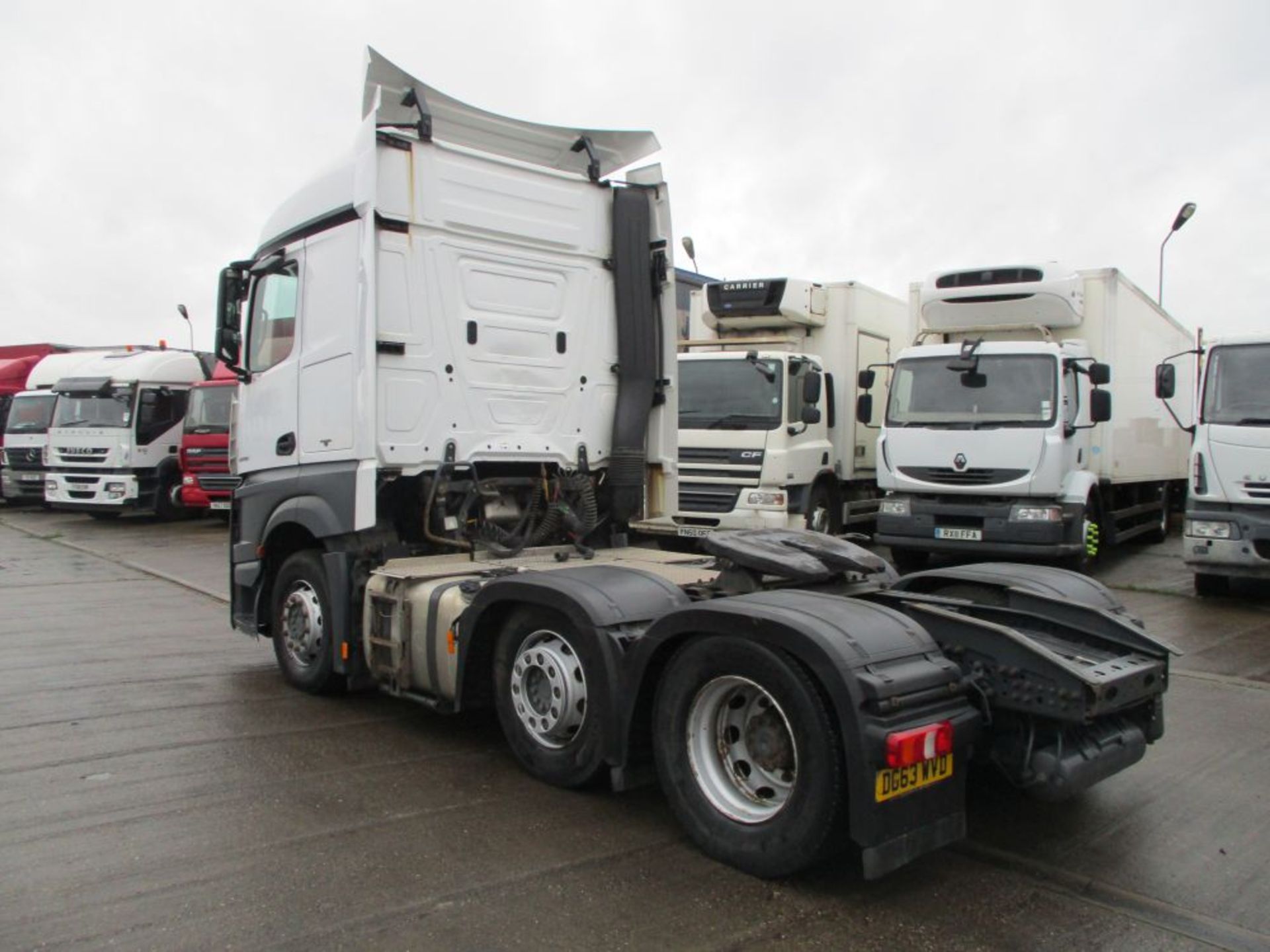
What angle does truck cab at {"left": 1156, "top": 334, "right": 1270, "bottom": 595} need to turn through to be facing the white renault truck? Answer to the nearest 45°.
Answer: approximately 90° to its right

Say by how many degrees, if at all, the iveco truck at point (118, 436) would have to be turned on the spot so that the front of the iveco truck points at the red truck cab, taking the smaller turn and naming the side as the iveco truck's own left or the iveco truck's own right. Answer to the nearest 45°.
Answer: approximately 90° to the iveco truck's own left

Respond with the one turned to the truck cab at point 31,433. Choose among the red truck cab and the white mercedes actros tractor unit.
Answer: the white mercedes actros tractor unit

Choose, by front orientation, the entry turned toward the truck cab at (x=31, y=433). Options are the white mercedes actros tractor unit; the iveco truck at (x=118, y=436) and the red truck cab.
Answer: the white mercedes actros tractor unit

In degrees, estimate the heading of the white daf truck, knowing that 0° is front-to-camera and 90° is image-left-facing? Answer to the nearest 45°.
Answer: approximately 45°

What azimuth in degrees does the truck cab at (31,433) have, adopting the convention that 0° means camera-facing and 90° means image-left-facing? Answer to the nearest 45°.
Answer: approximately 45°

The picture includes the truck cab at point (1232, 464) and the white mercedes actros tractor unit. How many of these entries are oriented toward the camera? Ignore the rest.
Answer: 1

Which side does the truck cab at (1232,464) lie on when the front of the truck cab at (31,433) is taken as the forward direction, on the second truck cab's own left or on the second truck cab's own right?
on the second truck cab's own left

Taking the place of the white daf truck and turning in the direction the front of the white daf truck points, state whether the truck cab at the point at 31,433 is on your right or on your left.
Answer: on your right

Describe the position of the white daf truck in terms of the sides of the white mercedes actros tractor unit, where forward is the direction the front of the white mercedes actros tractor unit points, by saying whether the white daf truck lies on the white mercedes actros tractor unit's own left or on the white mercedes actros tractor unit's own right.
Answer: on the white mercedes actros tractor unit's own right

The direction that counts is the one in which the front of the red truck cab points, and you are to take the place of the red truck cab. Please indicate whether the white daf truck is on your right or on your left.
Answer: on your left

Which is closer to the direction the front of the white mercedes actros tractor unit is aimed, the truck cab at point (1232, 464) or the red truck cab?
the red truck cab
